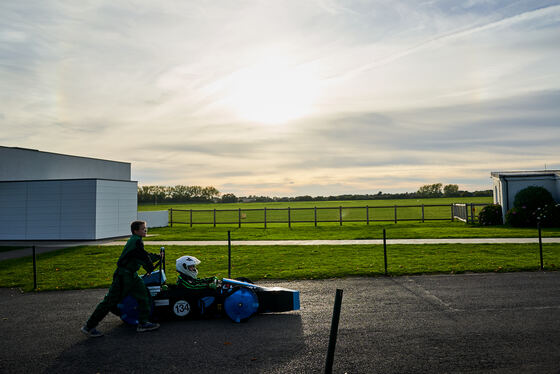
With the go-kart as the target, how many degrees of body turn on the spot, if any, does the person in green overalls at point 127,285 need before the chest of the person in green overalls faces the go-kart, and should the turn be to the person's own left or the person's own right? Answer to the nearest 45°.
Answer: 0° — they already face it

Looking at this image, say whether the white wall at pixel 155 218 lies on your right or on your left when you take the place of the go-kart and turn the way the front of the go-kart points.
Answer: on your left

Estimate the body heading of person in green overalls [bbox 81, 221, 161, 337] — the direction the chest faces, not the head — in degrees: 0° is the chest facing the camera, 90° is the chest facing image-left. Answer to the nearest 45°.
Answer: approximately 270°

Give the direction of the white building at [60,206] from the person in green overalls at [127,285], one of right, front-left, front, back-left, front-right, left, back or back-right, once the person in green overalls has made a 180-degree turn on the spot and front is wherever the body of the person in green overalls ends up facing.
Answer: right

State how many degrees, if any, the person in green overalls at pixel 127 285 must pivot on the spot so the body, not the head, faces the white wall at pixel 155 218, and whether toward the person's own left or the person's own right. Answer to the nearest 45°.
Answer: approximately 90° to the person's own left

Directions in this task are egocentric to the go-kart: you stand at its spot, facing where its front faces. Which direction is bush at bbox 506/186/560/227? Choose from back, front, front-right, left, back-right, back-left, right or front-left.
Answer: front-left

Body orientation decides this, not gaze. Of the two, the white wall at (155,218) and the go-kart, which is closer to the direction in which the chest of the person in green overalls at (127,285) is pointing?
the go-kart

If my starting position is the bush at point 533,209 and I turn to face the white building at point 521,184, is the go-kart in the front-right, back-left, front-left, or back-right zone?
back-left

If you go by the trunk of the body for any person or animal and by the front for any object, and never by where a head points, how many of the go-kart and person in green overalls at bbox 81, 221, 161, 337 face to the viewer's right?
2

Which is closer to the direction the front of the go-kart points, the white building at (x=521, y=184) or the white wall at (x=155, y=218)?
the white building

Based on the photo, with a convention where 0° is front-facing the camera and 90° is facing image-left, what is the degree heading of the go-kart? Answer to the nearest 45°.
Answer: approximately 270°

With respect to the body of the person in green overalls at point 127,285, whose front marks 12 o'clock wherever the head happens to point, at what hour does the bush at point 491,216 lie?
The bush is roughly at 11 o'clock from the person in green overalls.

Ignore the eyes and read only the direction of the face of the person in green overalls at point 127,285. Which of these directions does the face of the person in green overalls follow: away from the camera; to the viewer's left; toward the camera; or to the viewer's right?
to the viewer's right
